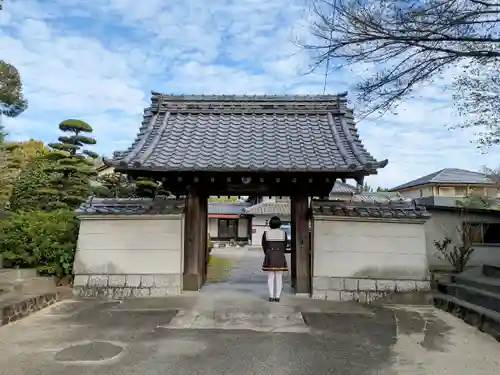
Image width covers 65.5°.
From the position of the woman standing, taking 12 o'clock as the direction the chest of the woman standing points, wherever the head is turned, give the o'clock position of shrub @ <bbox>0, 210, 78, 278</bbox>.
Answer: The shrub is roughly at 9 o'clock from the woman standing.

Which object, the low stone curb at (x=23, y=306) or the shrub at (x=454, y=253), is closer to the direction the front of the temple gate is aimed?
the low stone curb

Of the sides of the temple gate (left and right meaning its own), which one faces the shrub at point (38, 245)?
right

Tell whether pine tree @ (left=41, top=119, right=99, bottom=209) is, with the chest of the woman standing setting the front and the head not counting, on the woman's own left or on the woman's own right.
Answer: on the woman's own left

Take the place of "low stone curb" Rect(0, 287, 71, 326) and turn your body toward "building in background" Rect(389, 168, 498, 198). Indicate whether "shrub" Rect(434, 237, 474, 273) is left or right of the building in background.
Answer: right

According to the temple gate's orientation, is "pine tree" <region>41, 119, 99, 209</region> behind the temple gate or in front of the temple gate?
behind

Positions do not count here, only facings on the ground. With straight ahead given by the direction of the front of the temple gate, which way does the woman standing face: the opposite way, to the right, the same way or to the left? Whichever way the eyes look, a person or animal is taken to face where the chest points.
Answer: the opposite way

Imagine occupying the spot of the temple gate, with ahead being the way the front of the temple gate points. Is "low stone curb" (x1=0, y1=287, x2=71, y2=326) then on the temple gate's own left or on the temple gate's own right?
on the temple gate's own right

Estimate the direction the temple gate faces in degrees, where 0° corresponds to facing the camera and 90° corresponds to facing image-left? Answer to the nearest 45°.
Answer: approximately 0°

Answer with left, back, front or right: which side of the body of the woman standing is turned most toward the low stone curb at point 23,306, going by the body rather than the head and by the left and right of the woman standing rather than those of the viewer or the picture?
left

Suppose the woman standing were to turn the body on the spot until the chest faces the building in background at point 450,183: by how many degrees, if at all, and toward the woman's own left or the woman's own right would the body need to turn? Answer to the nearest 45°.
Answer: approximately 45° to the woman's own right

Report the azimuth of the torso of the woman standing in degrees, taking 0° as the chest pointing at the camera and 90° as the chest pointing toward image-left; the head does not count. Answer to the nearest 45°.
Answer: approximately 180°
